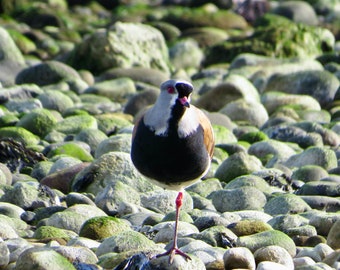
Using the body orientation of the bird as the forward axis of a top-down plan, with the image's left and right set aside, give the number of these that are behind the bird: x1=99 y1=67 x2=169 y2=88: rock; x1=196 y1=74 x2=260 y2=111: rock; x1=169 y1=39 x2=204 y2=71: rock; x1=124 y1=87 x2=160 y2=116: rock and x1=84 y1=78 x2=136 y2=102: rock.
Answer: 5

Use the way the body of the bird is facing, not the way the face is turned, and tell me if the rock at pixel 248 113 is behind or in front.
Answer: behind

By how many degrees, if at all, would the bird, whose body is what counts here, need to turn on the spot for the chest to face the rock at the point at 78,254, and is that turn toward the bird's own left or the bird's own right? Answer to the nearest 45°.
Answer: approximately 45° to the bird's own right

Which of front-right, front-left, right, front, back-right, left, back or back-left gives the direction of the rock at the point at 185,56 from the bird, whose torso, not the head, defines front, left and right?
back

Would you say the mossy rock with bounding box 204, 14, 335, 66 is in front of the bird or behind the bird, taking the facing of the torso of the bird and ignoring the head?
behind

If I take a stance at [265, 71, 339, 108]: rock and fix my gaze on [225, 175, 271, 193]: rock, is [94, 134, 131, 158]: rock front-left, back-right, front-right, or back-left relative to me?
front-right

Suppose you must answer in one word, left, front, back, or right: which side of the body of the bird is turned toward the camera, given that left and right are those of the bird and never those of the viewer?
front

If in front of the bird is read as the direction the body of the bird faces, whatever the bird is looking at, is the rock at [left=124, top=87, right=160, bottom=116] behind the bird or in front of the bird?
behind

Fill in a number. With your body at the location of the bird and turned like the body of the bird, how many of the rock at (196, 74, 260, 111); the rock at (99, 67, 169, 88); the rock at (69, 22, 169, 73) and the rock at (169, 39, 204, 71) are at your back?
4

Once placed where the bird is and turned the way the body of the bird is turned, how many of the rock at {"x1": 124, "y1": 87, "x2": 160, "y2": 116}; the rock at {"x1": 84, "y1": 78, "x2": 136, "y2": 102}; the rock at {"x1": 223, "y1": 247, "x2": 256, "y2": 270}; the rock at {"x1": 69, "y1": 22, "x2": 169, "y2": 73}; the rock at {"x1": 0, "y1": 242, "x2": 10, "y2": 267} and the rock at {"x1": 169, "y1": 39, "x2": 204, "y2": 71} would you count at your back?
4

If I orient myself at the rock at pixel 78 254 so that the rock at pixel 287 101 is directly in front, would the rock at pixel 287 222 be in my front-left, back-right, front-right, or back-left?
front-right

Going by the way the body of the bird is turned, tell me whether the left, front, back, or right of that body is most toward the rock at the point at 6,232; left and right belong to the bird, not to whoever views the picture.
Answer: right
